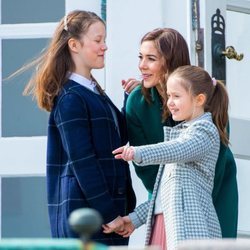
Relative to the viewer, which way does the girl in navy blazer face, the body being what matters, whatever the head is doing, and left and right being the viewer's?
facing to the right of the viewer

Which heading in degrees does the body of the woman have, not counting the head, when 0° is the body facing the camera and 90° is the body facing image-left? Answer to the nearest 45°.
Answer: approximately 45°

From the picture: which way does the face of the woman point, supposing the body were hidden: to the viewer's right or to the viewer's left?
to the viewer's left

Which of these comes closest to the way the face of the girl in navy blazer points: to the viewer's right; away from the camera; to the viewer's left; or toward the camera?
to the viewer's right
